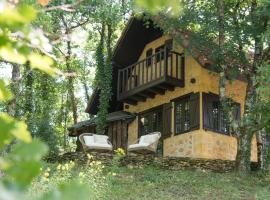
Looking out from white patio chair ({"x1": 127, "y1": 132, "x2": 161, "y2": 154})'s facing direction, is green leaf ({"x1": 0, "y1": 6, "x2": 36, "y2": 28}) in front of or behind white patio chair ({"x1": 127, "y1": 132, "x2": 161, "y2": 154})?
in front

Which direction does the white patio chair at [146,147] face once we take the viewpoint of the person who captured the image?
facing the viewer and to the left of the viewer

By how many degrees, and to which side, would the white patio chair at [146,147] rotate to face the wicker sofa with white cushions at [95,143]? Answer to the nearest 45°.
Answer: approximately 45° to its right

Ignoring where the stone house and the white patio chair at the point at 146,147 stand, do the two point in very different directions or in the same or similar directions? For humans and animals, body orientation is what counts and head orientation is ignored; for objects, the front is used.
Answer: same or similar directions

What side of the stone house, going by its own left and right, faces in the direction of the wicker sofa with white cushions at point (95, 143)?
front

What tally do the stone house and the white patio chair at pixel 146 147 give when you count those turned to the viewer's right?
0

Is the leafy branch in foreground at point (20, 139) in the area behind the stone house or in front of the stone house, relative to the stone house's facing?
in front
